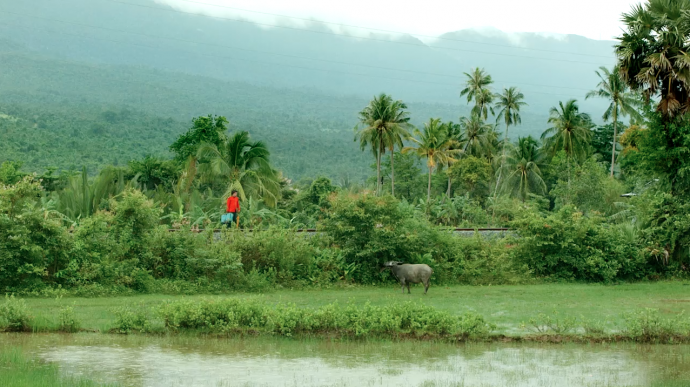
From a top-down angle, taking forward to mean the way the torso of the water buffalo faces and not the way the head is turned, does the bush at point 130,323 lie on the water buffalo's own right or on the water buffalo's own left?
on the water buffalo's own left

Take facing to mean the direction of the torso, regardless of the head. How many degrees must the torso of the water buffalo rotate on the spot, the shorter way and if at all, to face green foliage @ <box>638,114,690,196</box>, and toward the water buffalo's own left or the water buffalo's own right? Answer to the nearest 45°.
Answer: approximately 135° to the water buffalo's own right

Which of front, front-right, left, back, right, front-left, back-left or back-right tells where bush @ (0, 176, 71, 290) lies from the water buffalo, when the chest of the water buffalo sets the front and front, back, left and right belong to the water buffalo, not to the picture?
front

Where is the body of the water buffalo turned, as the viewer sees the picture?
to the viewer's left

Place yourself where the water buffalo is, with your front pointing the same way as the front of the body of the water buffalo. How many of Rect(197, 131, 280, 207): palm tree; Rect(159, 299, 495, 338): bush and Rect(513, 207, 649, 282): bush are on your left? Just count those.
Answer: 1

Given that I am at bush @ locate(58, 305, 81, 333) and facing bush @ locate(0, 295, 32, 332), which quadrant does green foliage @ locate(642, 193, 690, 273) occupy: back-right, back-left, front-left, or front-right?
back-right

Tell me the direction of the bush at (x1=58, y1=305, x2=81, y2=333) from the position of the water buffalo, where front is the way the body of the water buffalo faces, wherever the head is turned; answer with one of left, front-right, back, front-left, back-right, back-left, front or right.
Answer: front-left

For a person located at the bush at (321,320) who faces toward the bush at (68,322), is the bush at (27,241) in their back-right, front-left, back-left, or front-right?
front-right

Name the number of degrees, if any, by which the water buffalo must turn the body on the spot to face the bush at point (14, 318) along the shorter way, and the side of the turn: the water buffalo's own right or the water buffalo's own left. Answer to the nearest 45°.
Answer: approximately 45° to the water buffalo's own left

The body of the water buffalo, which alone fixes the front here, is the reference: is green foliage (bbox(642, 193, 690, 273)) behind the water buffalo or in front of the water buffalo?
behind

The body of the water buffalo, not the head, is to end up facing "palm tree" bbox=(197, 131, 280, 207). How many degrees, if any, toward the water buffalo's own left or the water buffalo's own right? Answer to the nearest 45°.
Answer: approximately 45° to the water buffalo's own right

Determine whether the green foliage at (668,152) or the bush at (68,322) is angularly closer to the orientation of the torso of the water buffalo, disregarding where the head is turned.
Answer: the bush

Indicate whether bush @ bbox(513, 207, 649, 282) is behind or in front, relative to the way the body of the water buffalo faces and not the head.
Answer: behind

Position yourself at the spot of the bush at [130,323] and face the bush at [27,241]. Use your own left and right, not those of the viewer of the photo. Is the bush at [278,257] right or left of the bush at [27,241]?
right

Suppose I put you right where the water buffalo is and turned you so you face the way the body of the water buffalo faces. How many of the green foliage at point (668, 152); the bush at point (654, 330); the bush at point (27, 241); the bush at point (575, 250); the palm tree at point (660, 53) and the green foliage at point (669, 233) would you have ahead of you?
1
